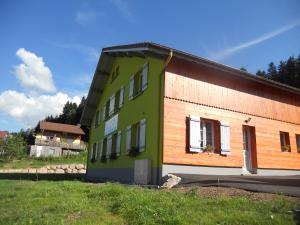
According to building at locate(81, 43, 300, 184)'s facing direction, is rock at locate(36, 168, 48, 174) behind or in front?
behind

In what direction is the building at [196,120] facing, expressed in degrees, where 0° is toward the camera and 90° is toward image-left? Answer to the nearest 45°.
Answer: approximately 315°

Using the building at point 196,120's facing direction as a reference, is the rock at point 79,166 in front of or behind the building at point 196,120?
behind

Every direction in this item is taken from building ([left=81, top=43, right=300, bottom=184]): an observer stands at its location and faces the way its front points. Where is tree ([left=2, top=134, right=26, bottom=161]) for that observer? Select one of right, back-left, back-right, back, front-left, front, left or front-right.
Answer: back
